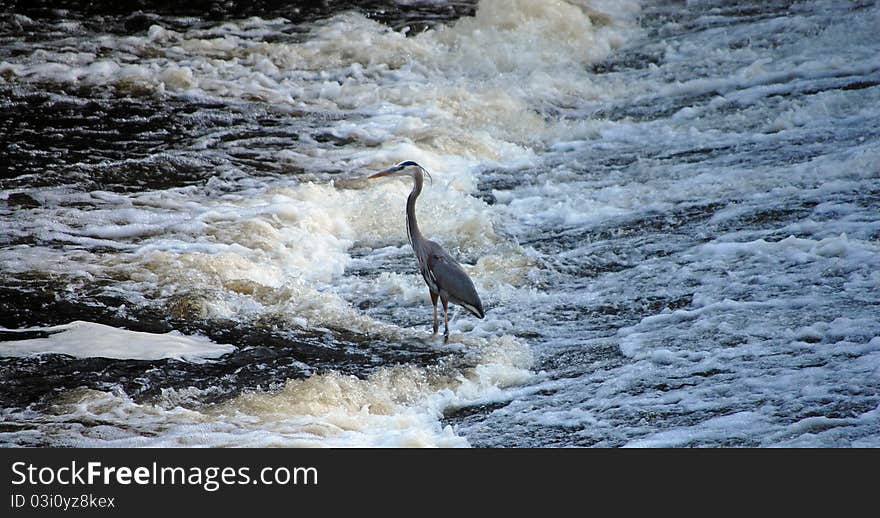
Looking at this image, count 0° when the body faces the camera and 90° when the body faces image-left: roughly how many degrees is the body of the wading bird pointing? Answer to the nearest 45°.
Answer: approximately 90°
